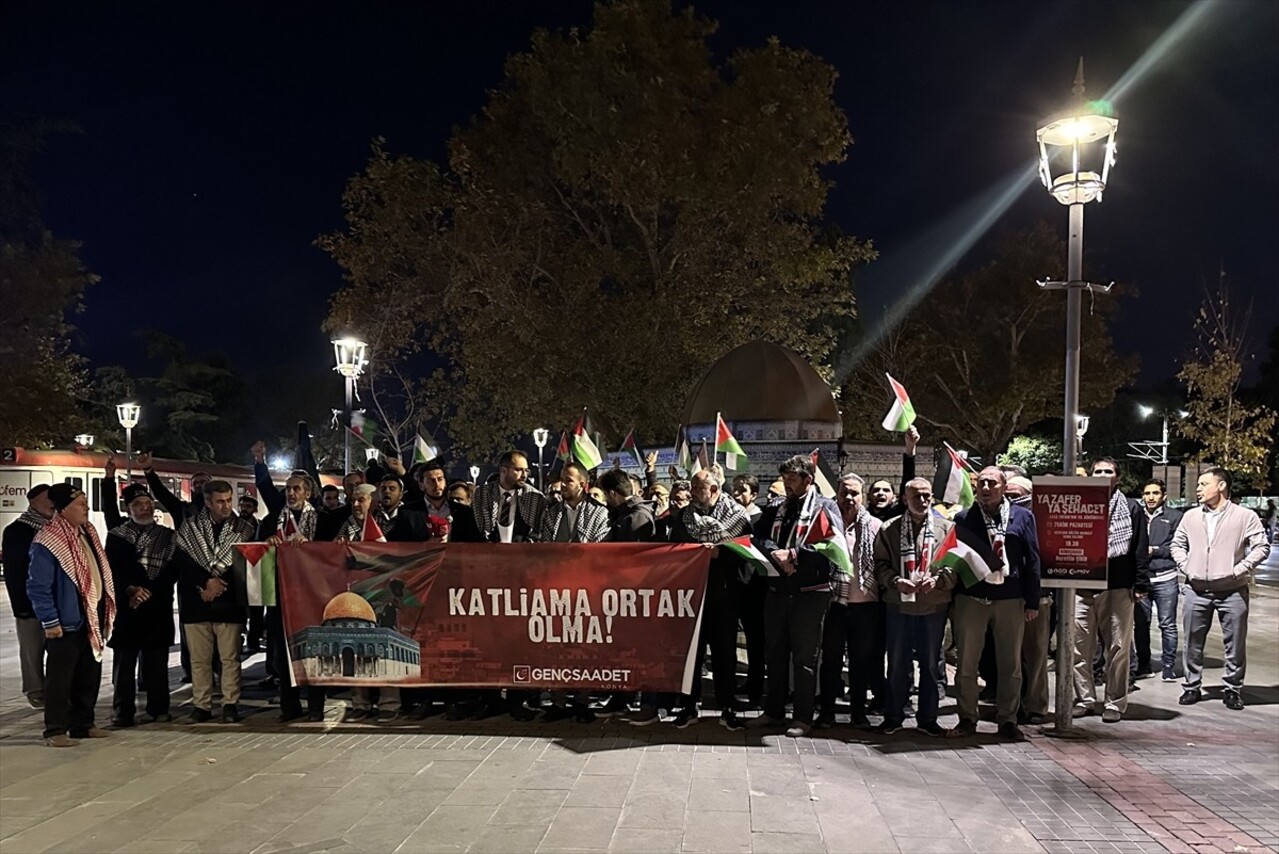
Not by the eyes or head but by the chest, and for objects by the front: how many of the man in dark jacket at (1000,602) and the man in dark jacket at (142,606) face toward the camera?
2

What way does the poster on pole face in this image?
toward the camera

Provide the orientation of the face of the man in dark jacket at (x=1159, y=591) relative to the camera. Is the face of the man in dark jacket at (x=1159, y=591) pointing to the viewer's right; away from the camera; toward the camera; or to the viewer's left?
toward the camera

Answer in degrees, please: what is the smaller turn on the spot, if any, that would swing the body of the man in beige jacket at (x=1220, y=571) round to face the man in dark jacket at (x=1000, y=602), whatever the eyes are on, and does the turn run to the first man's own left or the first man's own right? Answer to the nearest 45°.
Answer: approximately 45° to the first man's own right

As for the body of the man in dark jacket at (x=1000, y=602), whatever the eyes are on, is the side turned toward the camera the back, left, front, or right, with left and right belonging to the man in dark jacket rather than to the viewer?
front

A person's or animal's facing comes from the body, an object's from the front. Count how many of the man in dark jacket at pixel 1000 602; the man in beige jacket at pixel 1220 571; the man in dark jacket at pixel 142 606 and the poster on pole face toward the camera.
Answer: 4

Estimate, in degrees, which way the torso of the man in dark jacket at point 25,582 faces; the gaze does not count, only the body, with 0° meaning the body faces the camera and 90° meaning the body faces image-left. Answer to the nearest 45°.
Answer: approximately 315°

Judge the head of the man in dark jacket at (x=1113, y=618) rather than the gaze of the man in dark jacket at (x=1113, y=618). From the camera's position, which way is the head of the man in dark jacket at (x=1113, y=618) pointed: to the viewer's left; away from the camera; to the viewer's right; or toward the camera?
toward the camera

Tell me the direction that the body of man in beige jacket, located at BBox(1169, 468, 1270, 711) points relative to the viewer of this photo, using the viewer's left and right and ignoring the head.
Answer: facing the viewer

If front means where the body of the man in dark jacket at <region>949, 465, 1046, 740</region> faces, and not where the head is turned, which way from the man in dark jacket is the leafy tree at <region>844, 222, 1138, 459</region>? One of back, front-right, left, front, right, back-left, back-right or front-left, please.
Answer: back

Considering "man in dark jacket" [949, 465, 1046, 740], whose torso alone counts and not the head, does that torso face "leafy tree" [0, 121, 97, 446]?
no

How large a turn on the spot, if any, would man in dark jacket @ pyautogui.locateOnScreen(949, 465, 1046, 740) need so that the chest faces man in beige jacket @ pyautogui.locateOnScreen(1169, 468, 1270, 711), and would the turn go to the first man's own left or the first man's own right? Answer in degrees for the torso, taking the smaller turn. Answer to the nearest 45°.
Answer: approximately 135° to the first man's own left

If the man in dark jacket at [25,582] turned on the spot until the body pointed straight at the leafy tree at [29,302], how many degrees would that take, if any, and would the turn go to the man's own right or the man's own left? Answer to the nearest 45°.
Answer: approximately 135° to the man's own left
